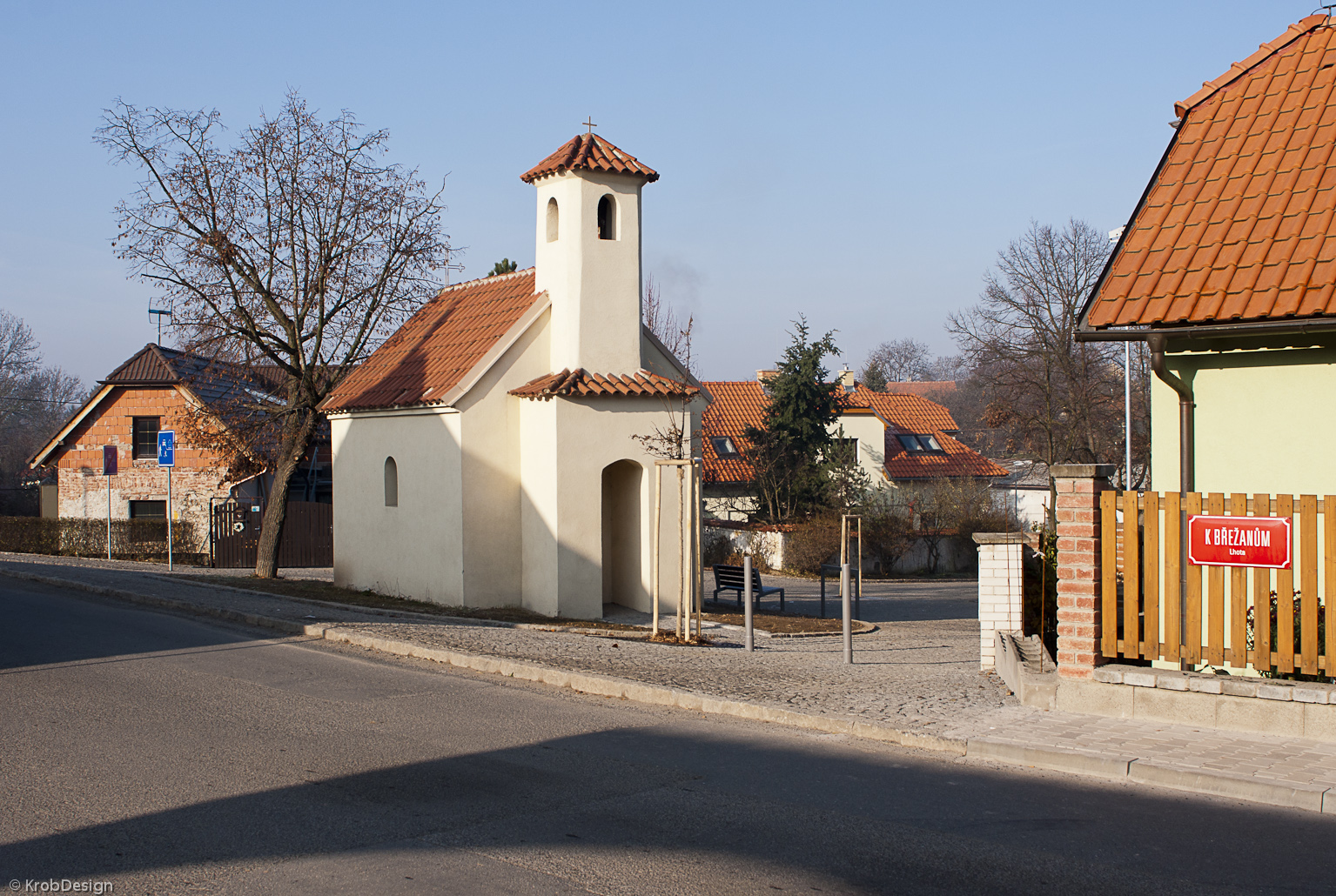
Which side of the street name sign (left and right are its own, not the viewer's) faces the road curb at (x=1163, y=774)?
front

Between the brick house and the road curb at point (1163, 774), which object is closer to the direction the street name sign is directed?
the road curb

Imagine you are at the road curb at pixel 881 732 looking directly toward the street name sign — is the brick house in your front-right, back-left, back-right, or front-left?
back-left

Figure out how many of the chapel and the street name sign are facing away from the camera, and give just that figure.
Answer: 0

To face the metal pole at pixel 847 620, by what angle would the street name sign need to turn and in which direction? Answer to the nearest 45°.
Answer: approximately 135° to its right

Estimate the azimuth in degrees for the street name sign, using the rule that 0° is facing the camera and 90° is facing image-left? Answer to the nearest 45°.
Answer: approximately 0°

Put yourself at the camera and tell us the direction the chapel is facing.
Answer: facing the viewer and to the right of the viewer
